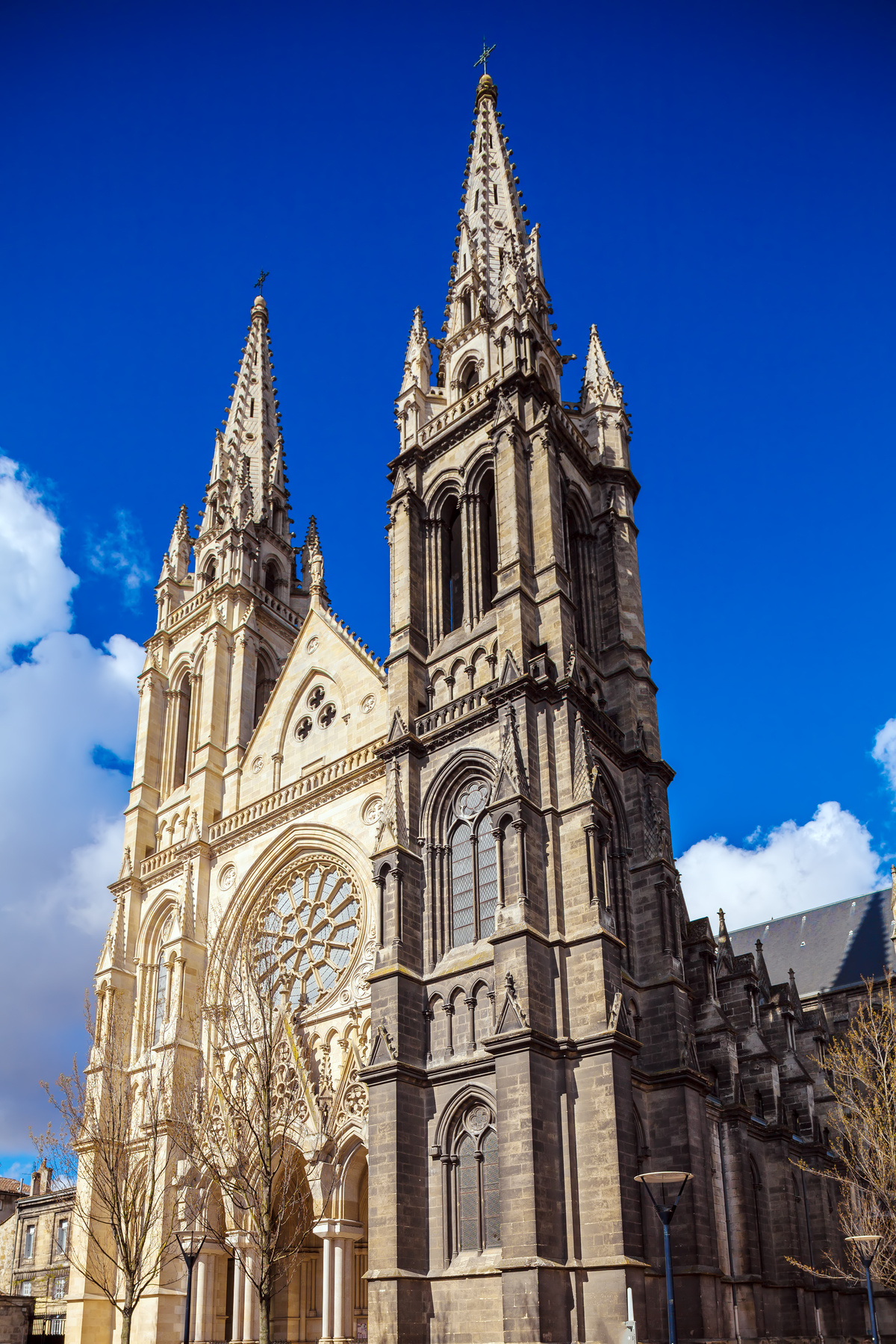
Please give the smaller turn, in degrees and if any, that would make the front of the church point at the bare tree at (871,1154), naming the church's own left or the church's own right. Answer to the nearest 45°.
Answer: approximately 135° to the church's own left

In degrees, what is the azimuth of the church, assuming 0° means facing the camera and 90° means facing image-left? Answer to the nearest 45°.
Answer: approximately 45°

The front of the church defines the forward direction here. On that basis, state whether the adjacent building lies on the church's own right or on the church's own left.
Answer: on the church's own right
